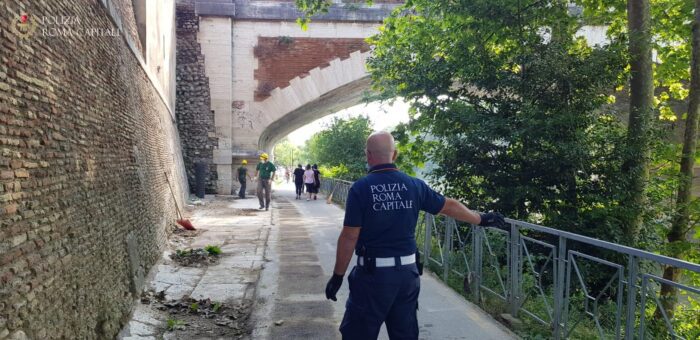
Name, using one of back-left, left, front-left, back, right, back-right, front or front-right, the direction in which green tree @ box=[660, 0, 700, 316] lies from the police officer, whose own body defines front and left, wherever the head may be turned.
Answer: front-right

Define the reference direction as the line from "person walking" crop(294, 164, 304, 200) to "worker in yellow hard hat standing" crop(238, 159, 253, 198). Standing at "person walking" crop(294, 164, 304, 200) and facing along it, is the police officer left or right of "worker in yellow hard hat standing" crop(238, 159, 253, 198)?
left

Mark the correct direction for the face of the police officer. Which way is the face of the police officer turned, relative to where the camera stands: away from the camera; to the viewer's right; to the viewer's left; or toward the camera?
away from the camera

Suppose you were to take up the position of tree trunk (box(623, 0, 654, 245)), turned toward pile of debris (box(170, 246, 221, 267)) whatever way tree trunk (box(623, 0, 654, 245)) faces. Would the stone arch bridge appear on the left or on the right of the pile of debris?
right

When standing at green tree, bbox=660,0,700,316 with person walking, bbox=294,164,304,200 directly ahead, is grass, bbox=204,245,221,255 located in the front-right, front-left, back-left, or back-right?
front-left

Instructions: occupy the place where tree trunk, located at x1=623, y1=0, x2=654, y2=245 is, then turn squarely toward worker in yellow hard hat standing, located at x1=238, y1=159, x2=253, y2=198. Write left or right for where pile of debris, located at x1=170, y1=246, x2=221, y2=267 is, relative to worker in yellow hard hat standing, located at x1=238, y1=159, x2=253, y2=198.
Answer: left

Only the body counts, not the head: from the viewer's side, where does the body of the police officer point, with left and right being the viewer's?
facing away from the viewer

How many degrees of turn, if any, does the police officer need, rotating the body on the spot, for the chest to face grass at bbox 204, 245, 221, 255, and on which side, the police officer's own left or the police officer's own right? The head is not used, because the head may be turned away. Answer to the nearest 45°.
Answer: approximately 45° to the police officer's own left
